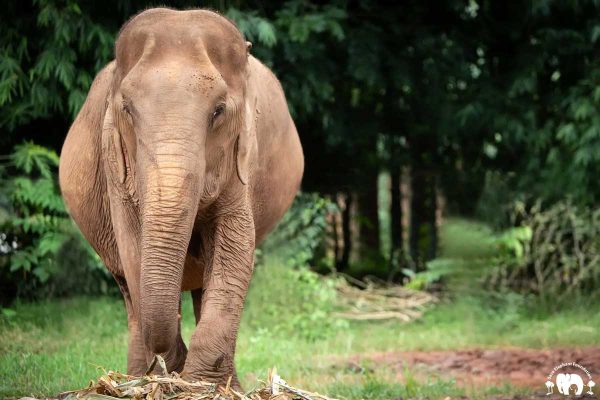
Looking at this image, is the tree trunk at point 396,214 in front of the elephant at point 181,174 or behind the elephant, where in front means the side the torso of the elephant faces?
behind

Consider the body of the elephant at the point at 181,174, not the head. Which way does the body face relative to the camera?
toward the camera

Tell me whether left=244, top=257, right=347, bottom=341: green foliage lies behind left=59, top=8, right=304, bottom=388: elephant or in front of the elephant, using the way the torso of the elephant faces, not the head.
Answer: behind

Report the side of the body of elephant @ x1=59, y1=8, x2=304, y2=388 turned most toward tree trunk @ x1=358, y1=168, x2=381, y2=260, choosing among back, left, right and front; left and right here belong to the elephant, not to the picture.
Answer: back

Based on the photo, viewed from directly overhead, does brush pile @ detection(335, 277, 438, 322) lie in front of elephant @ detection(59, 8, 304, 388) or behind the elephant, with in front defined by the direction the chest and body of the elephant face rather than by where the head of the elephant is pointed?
behind

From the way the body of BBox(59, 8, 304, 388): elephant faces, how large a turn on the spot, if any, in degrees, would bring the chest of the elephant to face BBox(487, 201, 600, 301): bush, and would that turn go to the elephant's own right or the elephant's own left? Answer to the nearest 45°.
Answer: approximately 135° to the elephant's own left

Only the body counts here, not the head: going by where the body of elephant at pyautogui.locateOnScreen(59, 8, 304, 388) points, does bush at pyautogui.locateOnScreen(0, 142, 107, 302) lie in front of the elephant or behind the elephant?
behind
